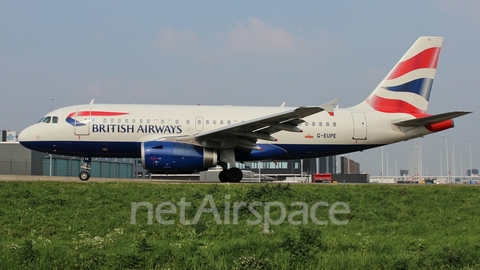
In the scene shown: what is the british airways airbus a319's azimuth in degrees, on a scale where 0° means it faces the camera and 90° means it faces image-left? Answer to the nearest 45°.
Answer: approximately 90°
